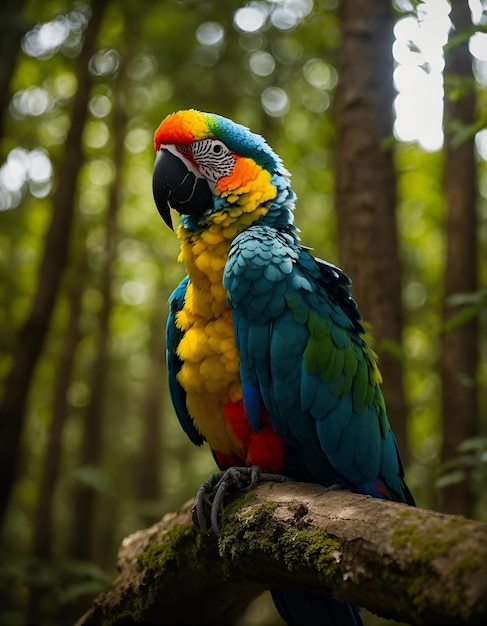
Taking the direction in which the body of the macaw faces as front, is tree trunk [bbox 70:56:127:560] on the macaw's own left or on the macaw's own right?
on the macaw's own right

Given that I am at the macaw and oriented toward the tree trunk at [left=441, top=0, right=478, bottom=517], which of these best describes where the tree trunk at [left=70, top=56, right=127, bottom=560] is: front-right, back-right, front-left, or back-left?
front-left

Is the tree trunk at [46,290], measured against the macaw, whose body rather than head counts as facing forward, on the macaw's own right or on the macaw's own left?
on the macaw's own right

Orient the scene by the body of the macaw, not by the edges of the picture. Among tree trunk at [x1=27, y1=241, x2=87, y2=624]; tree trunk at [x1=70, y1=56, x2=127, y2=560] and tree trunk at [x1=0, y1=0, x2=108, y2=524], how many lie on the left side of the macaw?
0

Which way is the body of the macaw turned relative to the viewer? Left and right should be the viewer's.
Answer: facing the viewer and to the left of the viewer

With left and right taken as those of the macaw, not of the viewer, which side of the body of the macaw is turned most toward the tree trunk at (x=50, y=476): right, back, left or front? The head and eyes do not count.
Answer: right

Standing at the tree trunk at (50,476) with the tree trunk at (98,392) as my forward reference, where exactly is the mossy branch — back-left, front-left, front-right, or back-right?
back-right

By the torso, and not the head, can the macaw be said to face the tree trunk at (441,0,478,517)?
no
